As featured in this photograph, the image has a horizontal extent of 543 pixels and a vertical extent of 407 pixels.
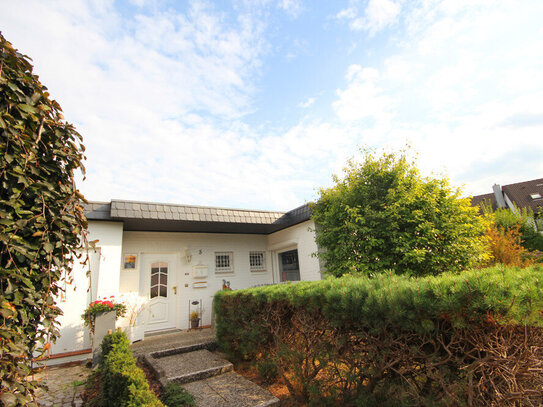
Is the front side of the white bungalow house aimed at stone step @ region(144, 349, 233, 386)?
yes

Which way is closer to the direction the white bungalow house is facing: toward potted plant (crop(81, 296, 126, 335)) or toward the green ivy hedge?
the green ivy hedge

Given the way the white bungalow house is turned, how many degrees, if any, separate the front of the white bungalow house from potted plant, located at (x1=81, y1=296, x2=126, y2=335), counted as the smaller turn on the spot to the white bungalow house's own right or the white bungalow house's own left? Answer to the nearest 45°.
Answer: approximately 45° to the white bungalow house's own right

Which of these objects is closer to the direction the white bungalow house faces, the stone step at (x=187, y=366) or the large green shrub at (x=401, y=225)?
the stone step

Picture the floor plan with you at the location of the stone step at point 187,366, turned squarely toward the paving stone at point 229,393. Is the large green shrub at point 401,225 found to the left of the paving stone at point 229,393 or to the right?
left

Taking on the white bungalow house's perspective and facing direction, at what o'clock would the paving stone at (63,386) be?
The paving stone is roughly at 1 o'clock from the white bungalow house.

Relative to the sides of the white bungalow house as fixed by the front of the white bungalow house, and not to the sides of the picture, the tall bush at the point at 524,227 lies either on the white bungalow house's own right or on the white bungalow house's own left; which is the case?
on the white bungalow house's own left

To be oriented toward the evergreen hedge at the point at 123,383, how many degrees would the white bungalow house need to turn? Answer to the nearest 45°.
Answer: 0° — it already faces it

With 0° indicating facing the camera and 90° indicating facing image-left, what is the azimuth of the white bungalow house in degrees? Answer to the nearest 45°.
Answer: approximately 0°
